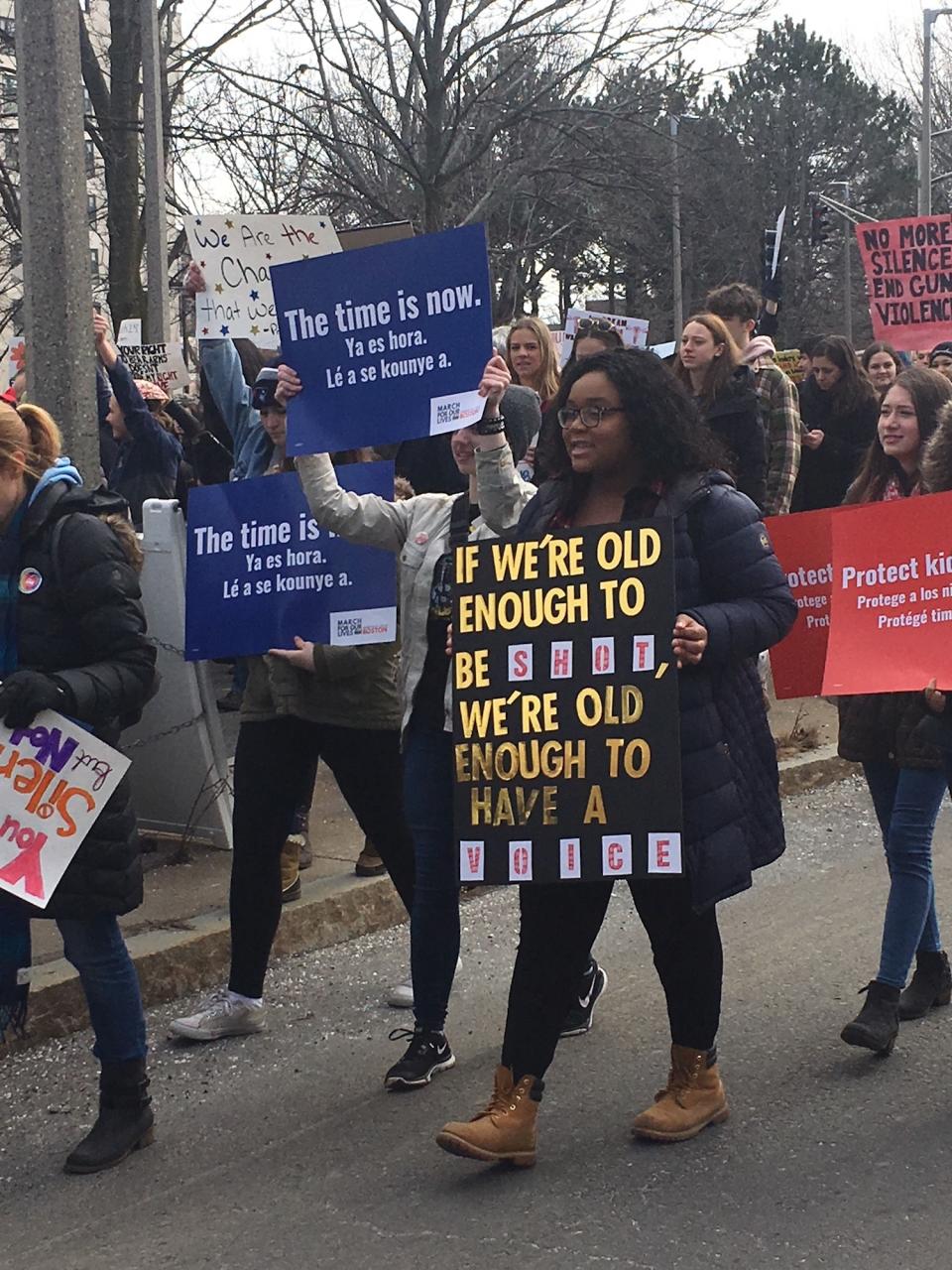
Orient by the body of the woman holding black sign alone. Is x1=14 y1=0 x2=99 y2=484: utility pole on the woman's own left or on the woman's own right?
on the woman's own right

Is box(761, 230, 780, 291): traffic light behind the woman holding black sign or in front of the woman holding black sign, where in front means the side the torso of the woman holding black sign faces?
behind

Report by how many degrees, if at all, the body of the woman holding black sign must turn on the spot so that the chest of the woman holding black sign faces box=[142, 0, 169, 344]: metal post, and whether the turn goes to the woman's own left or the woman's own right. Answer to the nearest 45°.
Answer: approximately 135° to the woman's own right

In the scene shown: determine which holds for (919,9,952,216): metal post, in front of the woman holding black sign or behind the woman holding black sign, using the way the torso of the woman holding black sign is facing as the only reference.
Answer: behind

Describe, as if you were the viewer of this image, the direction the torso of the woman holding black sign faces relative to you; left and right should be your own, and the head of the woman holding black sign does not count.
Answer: facing the viewer and to the left of the viewer
